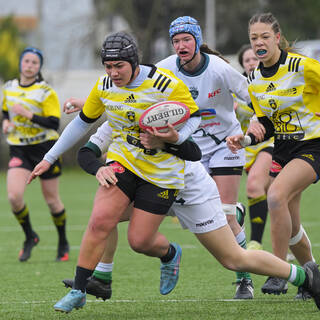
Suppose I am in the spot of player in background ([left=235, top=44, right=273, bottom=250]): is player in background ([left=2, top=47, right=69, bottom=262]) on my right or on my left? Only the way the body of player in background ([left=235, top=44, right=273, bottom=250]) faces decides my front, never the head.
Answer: on my right

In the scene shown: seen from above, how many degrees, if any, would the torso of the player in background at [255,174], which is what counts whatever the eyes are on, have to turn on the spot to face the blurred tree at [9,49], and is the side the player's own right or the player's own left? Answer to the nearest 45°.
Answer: approximately 135° to the player's own right

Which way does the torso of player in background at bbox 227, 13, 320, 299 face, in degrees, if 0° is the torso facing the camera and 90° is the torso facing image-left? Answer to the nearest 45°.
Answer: approximately 45°

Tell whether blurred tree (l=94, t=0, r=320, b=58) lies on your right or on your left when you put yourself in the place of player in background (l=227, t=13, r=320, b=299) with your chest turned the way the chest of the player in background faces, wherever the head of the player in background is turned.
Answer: on your right

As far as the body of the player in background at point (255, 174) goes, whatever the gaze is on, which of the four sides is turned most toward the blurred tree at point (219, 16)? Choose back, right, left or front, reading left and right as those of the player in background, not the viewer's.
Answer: back

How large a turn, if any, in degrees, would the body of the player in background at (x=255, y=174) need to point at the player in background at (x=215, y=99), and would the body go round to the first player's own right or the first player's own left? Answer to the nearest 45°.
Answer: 0° — they already face them

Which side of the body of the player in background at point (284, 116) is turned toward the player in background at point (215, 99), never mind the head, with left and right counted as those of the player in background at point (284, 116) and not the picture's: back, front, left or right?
right

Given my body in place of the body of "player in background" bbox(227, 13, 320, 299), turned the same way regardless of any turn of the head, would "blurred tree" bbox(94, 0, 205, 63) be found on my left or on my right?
on my right
